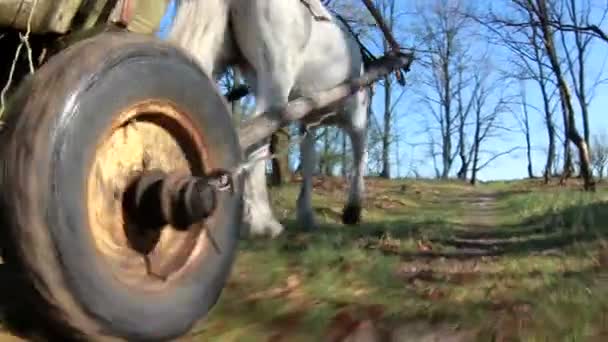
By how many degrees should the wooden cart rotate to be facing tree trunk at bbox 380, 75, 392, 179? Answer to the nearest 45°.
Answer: approximately 45° to its left

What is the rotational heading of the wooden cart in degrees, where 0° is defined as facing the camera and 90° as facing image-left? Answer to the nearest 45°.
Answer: approximately 225°

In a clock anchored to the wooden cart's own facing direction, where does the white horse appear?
The white horse is roughly at 11 o'clock from the wooden cart.
